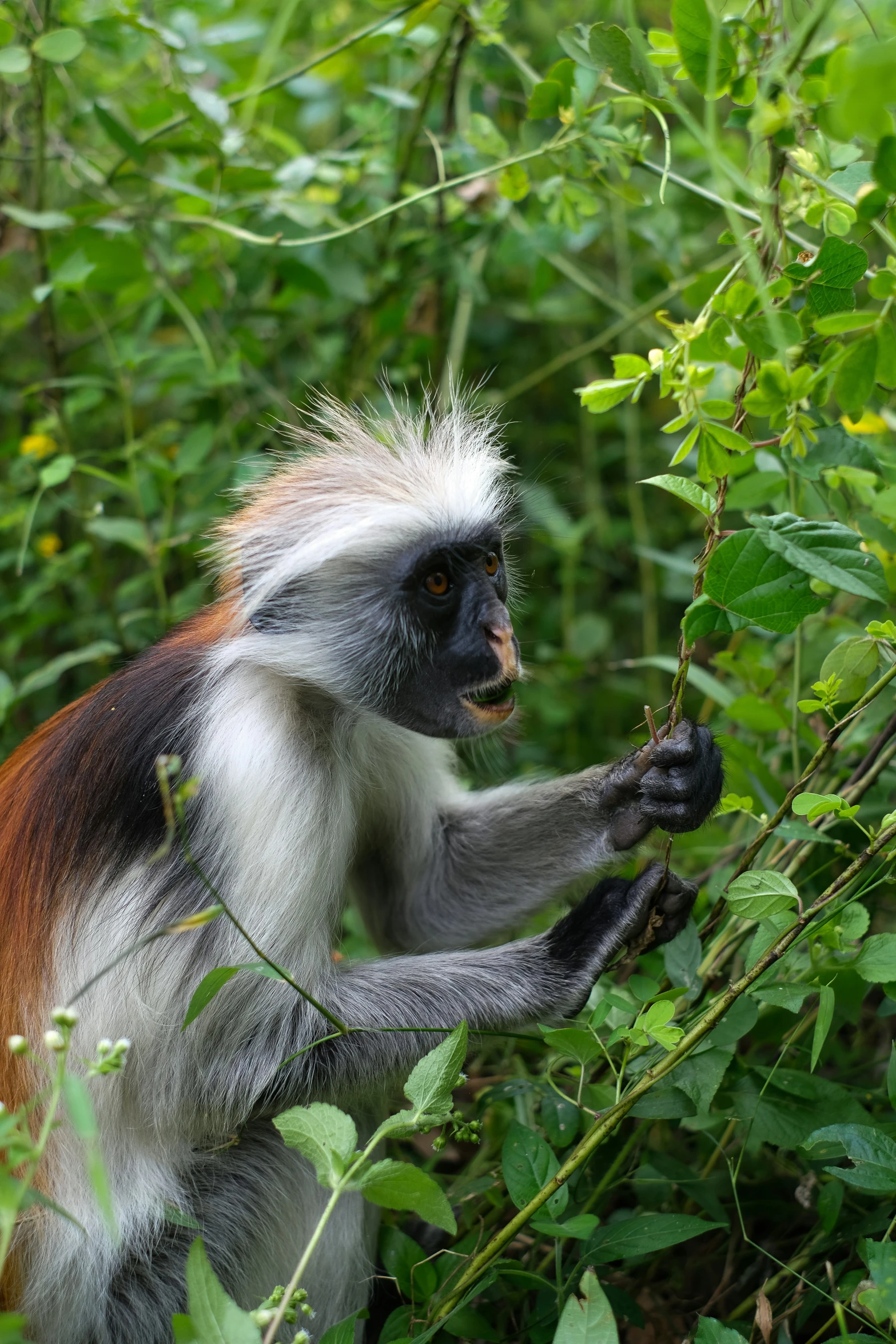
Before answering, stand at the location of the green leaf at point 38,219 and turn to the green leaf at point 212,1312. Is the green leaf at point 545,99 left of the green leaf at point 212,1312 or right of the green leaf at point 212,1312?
left

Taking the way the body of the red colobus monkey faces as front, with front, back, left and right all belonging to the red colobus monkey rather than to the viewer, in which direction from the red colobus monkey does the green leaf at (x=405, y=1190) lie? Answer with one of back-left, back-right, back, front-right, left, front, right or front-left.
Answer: right

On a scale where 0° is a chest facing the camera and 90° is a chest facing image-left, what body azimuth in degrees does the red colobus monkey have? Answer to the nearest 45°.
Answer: approximately 270°

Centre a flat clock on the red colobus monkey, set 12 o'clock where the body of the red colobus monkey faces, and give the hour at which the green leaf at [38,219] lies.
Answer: The green leaf is roughly at 9 o'clock from the red colobus monkey.

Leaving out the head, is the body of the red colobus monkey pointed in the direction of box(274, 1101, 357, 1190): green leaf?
no

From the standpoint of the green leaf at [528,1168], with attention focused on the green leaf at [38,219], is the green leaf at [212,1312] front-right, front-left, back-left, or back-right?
back-left

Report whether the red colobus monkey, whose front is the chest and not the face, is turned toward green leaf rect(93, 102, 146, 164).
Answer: no

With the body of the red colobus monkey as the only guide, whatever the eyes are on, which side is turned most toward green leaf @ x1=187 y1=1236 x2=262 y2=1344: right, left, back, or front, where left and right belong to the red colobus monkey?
right

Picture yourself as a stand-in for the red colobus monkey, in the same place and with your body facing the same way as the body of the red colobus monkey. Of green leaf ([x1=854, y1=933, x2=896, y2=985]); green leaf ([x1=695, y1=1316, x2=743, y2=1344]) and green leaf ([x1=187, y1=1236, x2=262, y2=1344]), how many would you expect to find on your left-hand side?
0

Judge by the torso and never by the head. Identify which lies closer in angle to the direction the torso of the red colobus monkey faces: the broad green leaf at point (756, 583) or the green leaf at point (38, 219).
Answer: the broad green leaf
